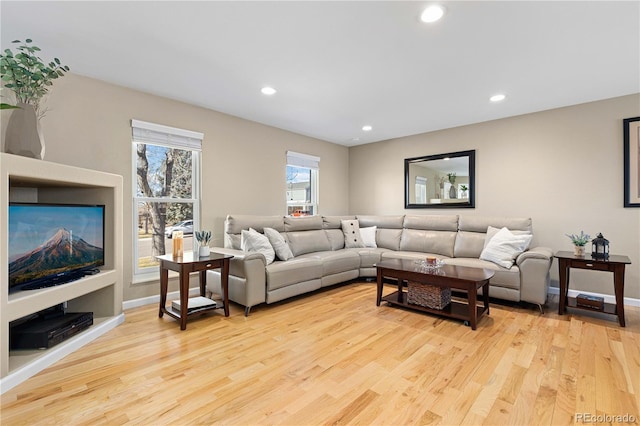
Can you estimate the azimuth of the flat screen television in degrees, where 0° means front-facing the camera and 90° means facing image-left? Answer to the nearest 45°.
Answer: approximately 315°

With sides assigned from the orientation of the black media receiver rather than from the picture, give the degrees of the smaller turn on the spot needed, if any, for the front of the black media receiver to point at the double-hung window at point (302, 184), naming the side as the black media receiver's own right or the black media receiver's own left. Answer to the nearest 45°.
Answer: approximately 45° to the black media receiver's own left

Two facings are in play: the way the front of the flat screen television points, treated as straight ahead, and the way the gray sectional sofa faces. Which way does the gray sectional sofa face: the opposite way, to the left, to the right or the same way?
to the right

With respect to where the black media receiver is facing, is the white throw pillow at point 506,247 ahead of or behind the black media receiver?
ahead

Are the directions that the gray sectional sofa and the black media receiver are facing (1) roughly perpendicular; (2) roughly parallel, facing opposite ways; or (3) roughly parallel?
roughly perpendicular

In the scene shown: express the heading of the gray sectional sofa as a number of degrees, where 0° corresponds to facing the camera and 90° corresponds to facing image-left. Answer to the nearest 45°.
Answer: approximately 0°

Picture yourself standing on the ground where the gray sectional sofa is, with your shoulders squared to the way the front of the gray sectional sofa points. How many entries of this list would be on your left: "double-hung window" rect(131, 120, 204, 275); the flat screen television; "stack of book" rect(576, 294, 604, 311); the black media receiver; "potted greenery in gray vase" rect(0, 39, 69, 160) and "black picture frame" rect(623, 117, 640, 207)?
2

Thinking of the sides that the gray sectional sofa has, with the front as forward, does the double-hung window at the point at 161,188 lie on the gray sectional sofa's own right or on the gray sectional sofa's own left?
on the gray sectional sofa's own right

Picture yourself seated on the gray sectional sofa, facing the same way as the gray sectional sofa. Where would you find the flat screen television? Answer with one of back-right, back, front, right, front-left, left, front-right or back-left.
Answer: front-right

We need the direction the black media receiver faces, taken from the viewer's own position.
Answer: facing the viewer and to the right of the viewer

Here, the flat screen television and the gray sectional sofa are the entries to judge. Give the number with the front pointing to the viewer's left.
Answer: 0

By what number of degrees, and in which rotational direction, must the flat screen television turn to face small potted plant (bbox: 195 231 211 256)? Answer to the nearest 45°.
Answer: approximately 45° to its left

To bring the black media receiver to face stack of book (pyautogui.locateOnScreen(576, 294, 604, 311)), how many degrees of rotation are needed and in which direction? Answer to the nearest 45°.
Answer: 0° — it already faces it

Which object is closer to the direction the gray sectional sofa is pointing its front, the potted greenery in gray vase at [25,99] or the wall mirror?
the potted greenery in gray vase
